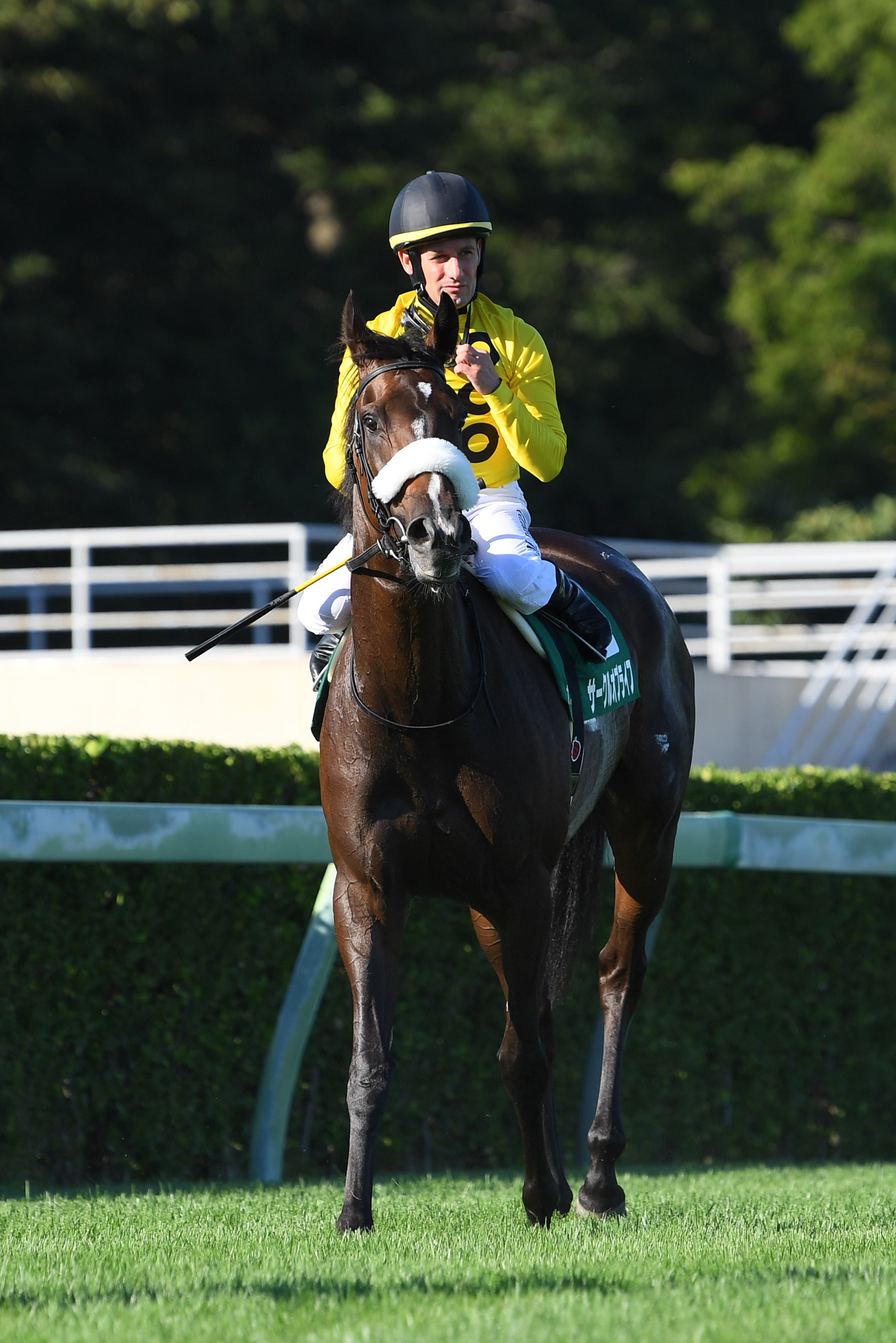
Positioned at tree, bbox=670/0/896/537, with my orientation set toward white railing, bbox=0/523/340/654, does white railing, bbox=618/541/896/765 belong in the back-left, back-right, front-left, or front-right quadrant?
front-left

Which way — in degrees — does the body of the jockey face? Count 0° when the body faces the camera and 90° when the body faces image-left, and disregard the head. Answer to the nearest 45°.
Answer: approximately 0°

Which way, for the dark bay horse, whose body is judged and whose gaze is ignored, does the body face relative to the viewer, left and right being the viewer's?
facing the viewer and to the left of the viewer

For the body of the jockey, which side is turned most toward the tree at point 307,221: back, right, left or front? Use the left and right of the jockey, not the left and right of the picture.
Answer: back

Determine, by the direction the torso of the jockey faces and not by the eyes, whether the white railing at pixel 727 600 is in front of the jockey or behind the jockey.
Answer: behind

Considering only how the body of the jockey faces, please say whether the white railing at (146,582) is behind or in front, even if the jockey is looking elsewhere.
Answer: behind

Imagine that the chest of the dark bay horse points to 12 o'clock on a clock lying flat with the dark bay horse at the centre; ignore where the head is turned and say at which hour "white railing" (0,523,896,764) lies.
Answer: The white railing is roughly at 5 o'clock from the dark bay horse.
